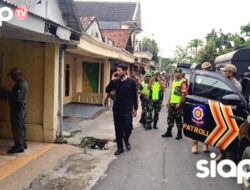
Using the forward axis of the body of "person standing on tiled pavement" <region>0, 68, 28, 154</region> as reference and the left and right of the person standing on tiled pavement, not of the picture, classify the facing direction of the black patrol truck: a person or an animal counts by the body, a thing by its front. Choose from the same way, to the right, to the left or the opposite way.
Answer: to the left

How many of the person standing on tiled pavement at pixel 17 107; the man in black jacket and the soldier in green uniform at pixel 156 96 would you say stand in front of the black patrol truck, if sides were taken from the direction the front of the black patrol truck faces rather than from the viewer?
0

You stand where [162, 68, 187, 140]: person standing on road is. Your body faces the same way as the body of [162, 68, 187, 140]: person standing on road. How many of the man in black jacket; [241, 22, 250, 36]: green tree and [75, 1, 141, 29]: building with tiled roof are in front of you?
1

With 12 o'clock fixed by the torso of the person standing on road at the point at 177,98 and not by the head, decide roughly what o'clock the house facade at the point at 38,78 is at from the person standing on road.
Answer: The house facade is roughly at 1 o'clock from the person standing on road.

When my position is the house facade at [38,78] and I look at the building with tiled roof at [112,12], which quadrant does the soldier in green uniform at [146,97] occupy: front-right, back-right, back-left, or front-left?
front-right
